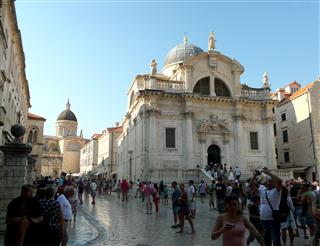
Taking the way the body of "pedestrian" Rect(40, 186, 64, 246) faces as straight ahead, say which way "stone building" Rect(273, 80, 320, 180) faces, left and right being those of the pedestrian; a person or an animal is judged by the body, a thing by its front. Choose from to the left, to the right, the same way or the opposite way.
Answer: to the left

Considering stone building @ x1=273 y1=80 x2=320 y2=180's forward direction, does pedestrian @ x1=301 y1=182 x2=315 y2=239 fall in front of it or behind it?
in front

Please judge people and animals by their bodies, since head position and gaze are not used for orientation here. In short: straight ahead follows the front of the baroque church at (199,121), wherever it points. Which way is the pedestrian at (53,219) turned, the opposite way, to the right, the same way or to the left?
the opposite way

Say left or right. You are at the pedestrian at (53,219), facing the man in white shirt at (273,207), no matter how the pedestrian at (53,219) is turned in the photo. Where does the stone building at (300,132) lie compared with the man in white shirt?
left

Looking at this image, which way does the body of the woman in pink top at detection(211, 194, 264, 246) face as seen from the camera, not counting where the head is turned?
toward the camera

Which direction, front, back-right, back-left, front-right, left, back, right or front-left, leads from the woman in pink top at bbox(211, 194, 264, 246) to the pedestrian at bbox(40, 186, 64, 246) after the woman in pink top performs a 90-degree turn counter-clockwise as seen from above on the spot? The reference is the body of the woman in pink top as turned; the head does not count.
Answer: back

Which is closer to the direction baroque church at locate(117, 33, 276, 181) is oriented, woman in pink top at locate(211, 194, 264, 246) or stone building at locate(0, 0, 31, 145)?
the woman in pink top

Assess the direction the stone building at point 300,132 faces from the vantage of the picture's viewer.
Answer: facing the viewer and to the left of the viewer

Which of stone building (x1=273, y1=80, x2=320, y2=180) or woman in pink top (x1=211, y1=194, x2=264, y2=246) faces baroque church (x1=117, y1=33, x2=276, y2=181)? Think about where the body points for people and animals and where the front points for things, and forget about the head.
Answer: the stone building

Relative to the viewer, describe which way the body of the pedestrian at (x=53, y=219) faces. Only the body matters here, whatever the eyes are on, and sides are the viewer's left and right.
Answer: facing away from the viewer

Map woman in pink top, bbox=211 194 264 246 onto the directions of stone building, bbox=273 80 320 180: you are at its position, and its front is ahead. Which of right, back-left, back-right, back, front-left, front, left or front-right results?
front-left
